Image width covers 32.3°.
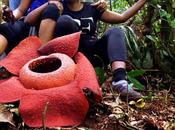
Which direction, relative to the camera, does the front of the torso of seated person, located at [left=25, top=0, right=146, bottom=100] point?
toward the camera

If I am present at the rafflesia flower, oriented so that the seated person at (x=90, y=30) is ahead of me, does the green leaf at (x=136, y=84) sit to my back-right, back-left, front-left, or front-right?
front-right

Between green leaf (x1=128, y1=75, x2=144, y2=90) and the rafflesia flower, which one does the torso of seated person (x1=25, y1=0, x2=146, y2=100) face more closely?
the rafflesia flower

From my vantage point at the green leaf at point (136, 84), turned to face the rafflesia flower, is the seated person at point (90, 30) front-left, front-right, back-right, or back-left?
front-right

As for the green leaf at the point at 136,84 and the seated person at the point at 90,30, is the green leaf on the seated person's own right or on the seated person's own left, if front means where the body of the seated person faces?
on the seated person's own left
